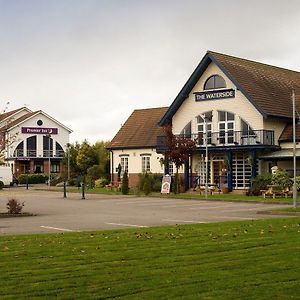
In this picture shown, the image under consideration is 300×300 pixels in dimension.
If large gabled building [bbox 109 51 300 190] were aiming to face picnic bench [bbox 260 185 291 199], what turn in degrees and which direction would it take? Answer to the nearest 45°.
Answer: approximately 45° to its left

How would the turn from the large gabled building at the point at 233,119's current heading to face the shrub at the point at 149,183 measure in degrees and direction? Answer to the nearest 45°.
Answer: approximately 45° to its right

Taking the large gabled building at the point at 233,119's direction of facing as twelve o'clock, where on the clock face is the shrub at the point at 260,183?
The shrub is roughly at 10 o'clock from the large gabled building.

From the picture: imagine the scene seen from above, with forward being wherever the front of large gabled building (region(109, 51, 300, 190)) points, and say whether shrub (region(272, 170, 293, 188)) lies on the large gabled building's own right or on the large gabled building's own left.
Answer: on the large gabled building's own left

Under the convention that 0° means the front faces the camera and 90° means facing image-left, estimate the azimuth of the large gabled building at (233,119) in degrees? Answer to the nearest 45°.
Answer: approximately 45°
